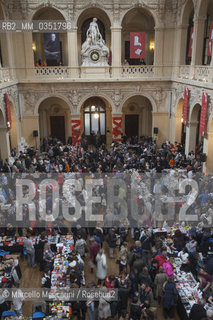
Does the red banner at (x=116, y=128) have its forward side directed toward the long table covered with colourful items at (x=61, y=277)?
yes

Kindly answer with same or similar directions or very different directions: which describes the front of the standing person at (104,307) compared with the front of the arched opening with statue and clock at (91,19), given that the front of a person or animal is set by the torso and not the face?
very different directions

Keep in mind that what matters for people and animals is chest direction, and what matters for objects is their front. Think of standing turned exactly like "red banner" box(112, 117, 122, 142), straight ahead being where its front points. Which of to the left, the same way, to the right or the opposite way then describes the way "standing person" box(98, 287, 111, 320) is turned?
the opposite way

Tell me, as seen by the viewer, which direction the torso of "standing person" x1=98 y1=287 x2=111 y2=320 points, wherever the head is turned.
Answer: away from the camera

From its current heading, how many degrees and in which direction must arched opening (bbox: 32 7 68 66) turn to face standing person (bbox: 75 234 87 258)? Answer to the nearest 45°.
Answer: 0° — it already faces them

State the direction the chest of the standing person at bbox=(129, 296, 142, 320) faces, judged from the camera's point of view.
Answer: away from the camera

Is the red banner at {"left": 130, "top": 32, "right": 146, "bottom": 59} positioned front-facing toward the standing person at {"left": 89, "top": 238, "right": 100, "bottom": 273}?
yes

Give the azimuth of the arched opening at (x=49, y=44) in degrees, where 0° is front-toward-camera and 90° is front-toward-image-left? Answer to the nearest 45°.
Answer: approximately 0°

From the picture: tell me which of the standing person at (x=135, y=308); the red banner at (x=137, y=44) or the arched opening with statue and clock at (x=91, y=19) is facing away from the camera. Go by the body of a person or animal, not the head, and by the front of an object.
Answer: the standing person

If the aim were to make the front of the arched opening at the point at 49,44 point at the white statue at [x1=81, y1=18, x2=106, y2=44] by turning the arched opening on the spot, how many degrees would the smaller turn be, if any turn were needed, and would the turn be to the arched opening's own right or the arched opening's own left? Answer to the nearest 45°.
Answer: approximately 90° to the arched opening's own left
